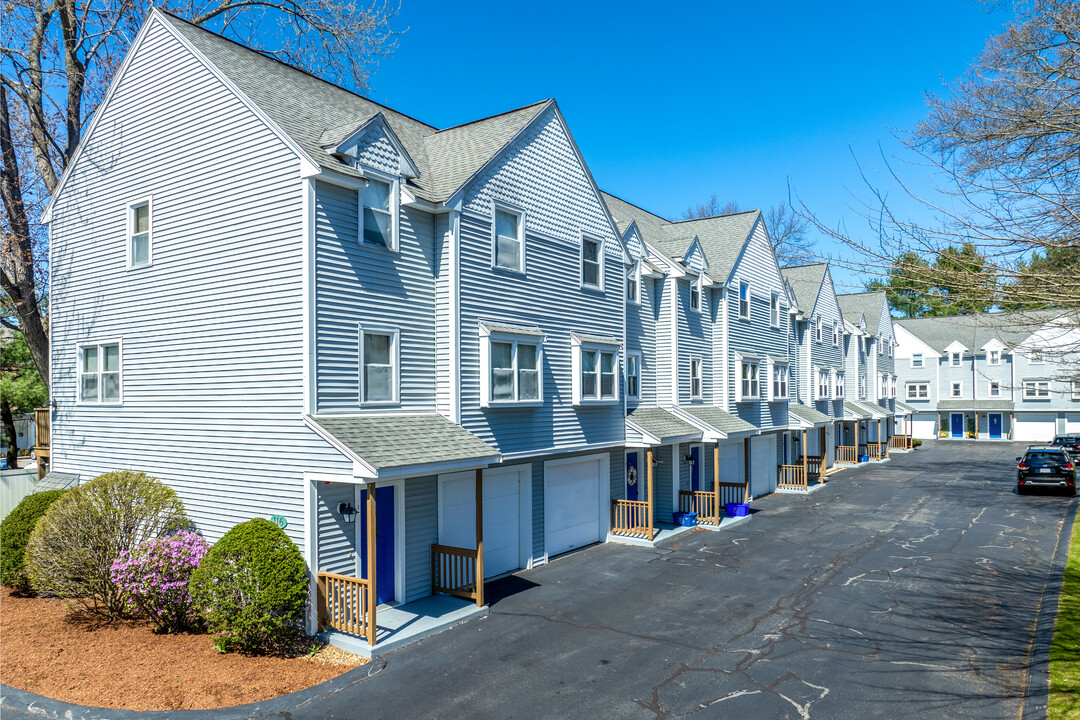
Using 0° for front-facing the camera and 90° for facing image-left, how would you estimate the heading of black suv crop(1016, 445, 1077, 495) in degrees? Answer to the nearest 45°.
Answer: approximately 180°

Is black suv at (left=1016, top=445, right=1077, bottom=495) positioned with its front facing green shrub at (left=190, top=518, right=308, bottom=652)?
no

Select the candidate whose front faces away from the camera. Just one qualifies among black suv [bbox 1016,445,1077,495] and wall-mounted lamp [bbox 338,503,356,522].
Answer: the black suv

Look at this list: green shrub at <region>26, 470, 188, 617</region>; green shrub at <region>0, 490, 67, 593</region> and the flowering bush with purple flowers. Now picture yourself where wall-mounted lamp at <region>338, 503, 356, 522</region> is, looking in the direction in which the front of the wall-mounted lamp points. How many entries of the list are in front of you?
0

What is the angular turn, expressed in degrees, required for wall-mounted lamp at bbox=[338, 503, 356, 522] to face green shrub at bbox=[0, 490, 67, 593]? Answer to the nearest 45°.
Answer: approximately 180°

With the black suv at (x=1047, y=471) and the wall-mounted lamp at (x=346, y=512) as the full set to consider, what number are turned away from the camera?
1

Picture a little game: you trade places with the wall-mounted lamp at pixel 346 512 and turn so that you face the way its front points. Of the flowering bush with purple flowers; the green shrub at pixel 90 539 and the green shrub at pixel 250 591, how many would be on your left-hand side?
0

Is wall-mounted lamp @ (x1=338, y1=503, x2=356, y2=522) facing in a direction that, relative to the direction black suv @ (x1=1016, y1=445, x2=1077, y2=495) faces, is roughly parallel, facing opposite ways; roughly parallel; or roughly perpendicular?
roughly perpendicular

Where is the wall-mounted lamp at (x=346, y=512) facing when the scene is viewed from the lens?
facing the viewer and to the right of the viewer

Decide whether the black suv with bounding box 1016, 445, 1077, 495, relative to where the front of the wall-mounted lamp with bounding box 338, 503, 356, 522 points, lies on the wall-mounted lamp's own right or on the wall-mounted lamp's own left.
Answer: on the wall-mounted lamp's own left

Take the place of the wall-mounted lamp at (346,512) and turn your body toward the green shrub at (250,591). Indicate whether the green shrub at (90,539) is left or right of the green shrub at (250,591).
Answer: right

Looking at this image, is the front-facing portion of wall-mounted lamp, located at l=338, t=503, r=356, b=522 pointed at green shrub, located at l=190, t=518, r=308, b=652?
no

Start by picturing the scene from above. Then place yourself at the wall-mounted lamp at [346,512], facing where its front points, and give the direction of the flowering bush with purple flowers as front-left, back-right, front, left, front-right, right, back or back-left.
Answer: back-right

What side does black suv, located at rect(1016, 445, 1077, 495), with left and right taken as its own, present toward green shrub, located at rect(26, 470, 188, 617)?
back

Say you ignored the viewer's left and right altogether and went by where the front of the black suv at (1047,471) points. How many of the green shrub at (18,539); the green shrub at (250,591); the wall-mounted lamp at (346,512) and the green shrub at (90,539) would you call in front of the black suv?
0

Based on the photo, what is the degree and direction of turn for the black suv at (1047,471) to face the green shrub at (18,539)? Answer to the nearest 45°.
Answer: approximately 135° to its left

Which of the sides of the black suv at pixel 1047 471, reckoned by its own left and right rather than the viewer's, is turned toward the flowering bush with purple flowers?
back
